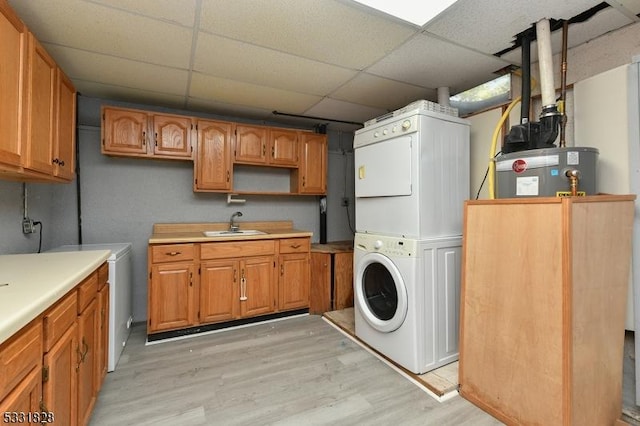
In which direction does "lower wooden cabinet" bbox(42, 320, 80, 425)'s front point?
to the viewer's right

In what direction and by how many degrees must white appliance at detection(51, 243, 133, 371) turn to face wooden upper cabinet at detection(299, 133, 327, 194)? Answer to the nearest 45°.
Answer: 0° — it already faces it

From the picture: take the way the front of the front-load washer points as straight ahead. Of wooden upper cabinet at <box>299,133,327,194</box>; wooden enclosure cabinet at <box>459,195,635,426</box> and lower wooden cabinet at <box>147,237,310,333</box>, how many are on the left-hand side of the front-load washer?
1

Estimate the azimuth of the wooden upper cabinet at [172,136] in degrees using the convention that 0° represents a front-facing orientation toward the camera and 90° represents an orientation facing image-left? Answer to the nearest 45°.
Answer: approximately 0°

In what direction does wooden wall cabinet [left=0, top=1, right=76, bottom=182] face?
to the viewer's right

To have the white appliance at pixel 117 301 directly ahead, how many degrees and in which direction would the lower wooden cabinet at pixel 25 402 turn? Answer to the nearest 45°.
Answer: approximately 90° to its left

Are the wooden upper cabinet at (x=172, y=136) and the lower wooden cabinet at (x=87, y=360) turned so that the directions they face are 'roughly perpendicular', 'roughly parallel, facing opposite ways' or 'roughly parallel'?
roughly perpendicular

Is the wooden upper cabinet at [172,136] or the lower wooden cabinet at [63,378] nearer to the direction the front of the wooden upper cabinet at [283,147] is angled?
the lower wooden cabinet

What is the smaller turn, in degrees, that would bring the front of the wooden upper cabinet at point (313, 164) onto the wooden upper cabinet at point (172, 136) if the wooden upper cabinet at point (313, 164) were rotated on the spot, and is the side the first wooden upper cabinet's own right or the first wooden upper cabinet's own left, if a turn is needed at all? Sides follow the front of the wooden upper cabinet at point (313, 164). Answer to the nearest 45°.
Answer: approximately 45° to the first wooden upper cabinet's own right
